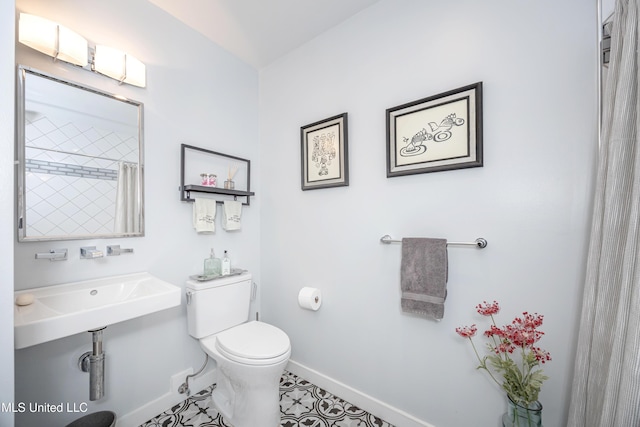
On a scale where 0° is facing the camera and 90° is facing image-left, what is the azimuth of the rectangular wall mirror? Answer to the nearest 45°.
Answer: approximately 315°

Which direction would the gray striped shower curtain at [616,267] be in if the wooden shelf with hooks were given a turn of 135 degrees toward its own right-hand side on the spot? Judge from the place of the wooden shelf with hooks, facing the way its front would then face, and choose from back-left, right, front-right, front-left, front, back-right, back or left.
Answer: back-left

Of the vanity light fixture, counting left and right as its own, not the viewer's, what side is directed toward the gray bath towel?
front

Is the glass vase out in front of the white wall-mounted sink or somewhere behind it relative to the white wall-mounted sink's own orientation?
in front

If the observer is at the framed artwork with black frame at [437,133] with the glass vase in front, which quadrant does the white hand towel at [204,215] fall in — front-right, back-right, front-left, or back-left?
back-right

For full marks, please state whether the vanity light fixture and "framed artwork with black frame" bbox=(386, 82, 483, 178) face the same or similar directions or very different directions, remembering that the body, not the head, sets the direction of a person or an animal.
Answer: very different directions

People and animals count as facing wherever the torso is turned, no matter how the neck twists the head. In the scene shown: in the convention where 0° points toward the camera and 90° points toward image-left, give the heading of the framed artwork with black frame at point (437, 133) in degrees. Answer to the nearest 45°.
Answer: approximately 45°

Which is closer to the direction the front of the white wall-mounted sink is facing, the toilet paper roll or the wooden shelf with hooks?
the toilet paper roll

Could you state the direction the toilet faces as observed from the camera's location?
facing the viewer and to the right of the viewer

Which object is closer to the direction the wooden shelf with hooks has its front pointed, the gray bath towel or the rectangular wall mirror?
the gray bath towel

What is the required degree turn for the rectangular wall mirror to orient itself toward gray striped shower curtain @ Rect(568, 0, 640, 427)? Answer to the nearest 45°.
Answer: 0° — it already faces it

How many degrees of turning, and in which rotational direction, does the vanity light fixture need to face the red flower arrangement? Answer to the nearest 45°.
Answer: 0° — it already faces it

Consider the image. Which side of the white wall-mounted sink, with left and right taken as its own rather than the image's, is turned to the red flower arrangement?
front
